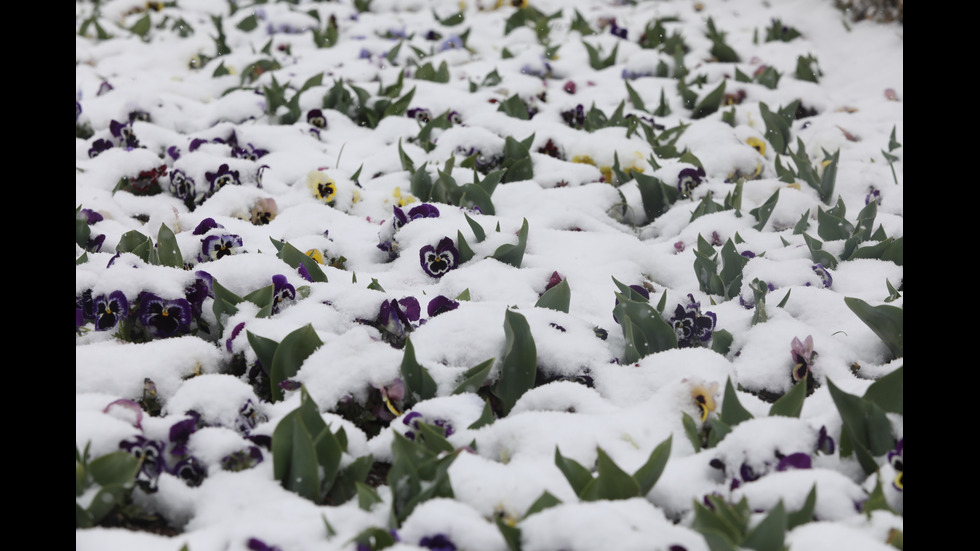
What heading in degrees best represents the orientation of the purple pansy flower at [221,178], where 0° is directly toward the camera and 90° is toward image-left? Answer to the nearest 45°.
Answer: approximately 0°

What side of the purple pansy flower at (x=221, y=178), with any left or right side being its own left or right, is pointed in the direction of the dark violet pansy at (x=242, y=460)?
front

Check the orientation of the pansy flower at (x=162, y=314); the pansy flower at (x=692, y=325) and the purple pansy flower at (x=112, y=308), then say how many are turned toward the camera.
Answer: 3

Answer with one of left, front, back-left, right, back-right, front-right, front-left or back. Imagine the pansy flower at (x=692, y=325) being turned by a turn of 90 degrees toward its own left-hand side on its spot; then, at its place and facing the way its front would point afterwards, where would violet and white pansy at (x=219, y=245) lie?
back

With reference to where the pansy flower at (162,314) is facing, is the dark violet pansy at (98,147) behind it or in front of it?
behind

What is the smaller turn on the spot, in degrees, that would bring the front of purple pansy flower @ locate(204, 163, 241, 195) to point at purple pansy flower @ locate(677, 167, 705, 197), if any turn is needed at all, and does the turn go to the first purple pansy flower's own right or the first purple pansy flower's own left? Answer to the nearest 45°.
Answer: approximately 90° to the first purple pansy flower's own left
